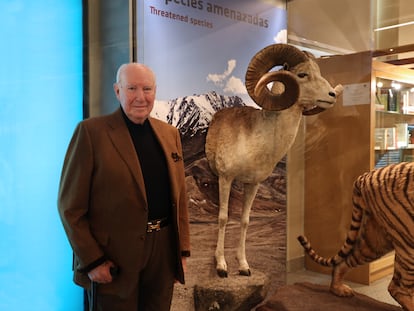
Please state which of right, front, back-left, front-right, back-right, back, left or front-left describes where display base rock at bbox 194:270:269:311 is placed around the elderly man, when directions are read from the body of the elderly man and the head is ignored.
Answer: left

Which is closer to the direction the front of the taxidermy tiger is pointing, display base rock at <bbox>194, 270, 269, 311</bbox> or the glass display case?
the glass display case

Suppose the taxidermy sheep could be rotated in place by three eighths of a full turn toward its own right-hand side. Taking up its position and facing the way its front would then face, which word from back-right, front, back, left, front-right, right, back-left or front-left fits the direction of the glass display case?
back-right

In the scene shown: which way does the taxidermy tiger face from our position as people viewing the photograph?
facing to the right of the viewer

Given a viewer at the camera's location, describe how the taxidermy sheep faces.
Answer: facing the viewer and to the right of the viewer

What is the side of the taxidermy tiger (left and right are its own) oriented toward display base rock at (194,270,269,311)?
back
